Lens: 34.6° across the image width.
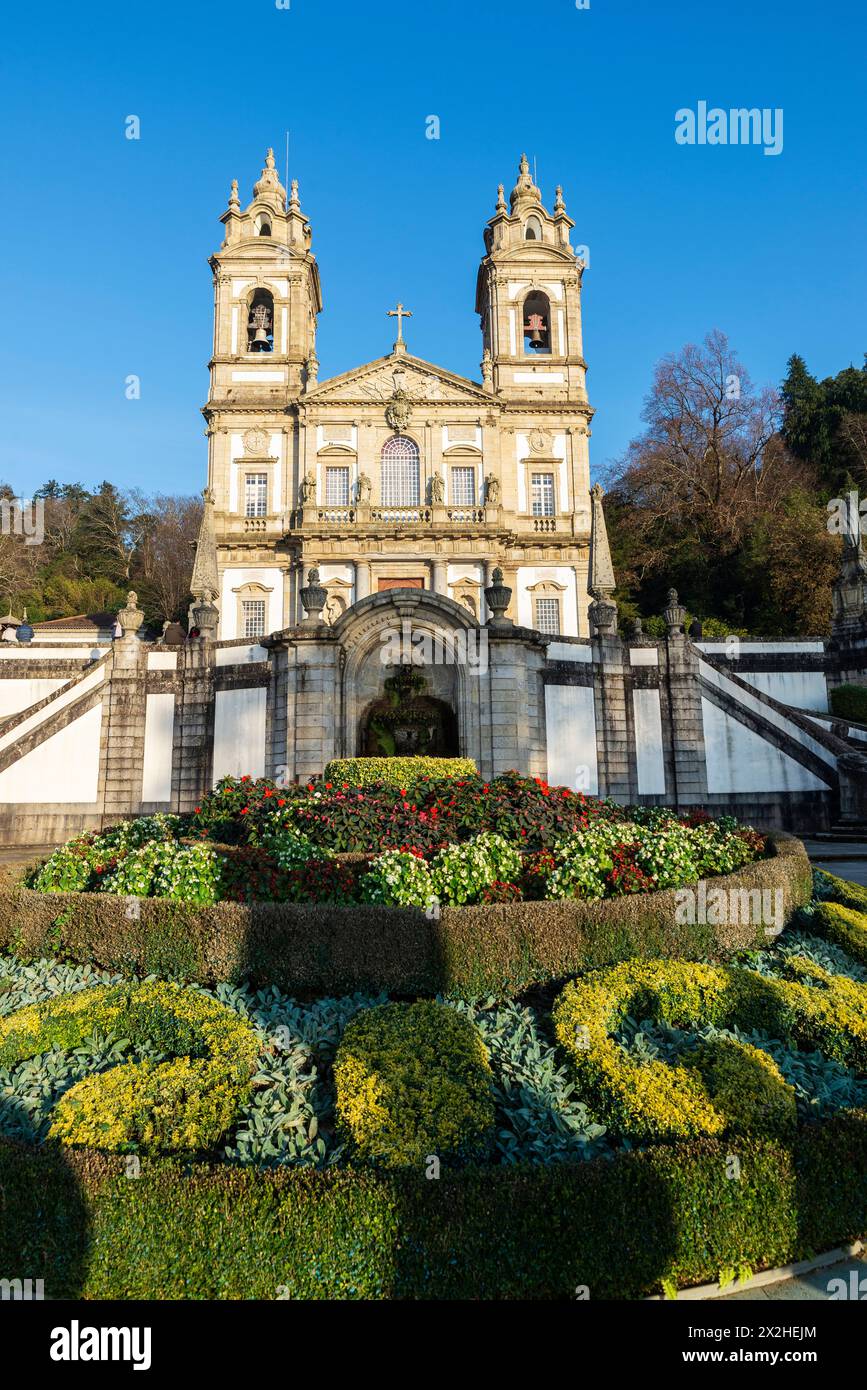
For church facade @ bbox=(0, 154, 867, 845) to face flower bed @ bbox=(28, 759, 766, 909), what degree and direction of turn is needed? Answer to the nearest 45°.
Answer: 0° — it already faces it

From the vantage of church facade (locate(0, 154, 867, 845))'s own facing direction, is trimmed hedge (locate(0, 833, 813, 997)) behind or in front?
in front

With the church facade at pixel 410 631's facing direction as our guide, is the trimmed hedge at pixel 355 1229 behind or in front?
in front

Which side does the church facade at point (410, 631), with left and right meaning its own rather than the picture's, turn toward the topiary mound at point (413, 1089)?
front

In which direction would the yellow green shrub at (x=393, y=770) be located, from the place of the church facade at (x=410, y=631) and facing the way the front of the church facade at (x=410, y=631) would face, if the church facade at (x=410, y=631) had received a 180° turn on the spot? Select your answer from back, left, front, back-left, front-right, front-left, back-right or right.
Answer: back

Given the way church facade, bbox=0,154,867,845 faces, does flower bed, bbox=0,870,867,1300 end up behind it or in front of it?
in front

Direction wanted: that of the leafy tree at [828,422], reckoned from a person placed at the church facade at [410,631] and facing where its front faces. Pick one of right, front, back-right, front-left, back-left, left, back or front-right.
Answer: back-left

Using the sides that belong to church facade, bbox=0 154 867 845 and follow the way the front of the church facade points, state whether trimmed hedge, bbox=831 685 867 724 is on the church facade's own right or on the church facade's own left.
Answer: on the church facade's own left

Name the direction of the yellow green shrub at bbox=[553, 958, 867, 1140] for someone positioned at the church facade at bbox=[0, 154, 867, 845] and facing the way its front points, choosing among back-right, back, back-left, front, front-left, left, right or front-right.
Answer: front

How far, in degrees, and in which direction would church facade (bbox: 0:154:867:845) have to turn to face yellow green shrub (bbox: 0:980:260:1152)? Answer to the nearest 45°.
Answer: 0° — it already faces it

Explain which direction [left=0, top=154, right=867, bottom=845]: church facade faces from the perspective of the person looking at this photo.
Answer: facing the viewer
